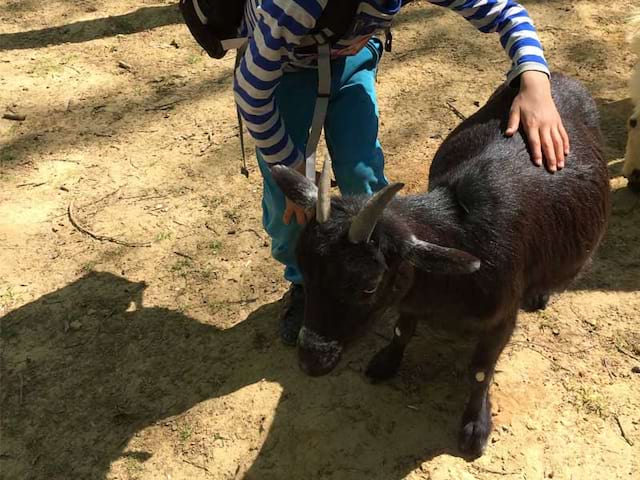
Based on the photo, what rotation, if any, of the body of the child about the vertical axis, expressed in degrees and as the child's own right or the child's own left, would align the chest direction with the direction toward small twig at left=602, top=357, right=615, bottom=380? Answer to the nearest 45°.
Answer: approximately 45° to the child's own left

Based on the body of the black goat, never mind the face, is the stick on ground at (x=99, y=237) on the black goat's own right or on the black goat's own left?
on the black goat's own right

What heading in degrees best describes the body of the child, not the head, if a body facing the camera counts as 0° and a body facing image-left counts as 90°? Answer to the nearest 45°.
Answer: approximately 315°

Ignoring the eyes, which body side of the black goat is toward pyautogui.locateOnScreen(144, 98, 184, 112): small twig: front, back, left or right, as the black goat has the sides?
right

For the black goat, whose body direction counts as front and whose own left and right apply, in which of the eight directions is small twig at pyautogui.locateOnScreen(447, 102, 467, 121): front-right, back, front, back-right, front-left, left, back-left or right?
back-right

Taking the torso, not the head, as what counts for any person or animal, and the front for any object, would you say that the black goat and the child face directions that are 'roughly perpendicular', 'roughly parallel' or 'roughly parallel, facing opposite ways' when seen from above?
roughly perpendicular

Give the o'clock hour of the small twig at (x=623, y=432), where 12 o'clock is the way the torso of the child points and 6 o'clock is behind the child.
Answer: The small twig is roughly at 11 o'clock from the child.

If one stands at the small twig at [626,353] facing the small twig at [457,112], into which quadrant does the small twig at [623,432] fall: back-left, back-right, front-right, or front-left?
back-left

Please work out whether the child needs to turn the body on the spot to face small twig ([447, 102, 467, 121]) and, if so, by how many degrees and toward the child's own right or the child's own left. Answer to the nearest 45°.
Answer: approximately 135° to the child's own left

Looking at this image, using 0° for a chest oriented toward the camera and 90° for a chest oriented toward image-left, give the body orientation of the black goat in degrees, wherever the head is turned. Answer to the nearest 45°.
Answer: approximately 45°

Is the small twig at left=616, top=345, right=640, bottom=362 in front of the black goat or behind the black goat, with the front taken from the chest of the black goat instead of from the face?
behind
